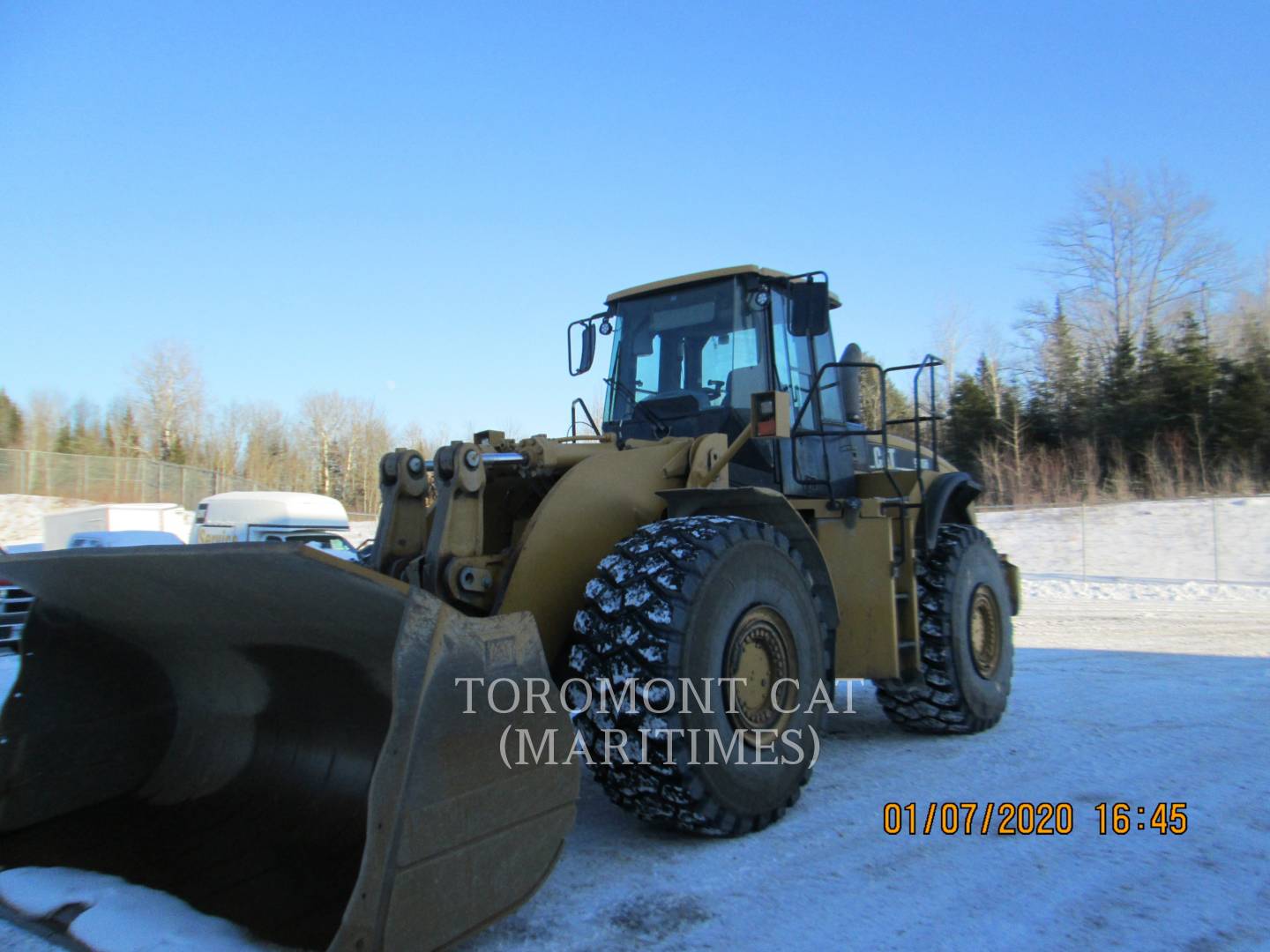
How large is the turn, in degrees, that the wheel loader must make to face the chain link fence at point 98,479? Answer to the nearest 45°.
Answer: approximately 90° to its right

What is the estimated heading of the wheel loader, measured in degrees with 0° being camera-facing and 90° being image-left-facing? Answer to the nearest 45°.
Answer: approximately 45°

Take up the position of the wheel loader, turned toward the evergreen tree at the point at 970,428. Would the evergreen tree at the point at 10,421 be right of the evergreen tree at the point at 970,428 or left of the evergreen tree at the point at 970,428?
left

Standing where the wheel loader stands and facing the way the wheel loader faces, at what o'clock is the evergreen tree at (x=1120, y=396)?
The evergreen tree is roughly at 6 o'clock from the wheel loader.

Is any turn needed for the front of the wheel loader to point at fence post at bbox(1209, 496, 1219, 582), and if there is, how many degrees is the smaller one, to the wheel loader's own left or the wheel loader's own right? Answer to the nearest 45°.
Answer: approximately 180°

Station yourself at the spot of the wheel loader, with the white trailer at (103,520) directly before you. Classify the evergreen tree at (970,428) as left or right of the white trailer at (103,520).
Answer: right

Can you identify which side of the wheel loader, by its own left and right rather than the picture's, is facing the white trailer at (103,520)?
right
